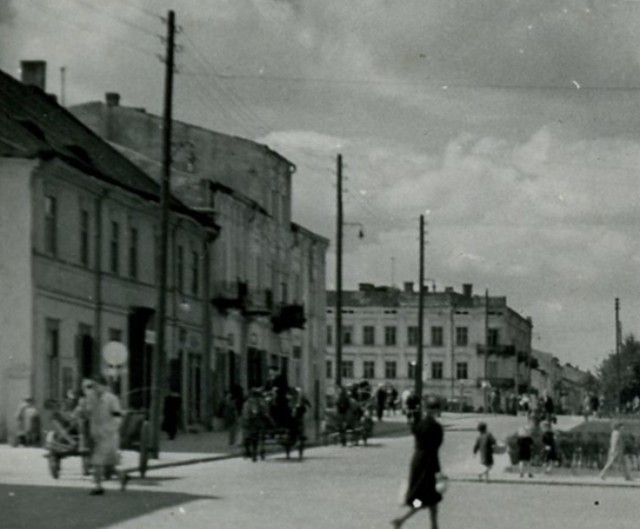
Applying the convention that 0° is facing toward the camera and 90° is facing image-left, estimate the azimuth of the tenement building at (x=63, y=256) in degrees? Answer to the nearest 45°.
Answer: approximately 315°

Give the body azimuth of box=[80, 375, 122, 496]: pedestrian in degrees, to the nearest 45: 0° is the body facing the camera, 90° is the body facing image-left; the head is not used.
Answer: approximately 45°

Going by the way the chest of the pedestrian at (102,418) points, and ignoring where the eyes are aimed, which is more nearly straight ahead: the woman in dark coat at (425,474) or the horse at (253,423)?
the woman in dark coat

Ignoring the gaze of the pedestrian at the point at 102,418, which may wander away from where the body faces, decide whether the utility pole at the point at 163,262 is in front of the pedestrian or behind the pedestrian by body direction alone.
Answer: behind

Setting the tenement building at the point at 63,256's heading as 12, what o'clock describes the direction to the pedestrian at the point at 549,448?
The pedestrian is roughly at 12 o'clock from the tenement building.

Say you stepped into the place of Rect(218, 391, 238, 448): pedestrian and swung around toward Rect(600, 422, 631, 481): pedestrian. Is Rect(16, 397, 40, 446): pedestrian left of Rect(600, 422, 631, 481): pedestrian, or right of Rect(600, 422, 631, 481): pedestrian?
right

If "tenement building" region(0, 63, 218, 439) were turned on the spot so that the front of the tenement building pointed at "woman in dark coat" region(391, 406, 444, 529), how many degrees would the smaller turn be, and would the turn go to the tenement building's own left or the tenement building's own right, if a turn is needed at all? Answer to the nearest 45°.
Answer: approximately 45° to the tenement building's own right
